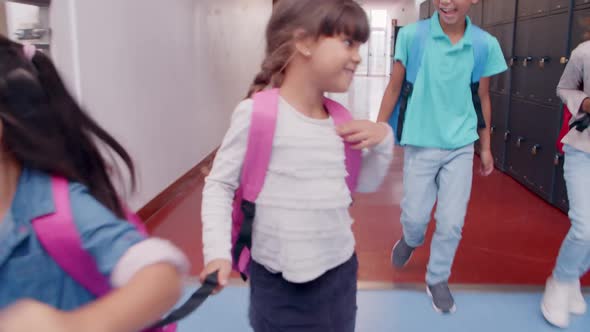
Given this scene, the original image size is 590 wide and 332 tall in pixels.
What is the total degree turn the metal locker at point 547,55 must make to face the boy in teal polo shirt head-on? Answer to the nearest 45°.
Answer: approximately 45° to its left

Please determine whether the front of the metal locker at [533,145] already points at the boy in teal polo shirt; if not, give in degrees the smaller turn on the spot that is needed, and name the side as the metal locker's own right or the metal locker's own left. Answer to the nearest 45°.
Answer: approximately 45° to the metal locker's own left

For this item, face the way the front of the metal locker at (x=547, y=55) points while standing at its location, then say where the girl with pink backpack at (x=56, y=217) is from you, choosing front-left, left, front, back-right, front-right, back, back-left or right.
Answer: front-left

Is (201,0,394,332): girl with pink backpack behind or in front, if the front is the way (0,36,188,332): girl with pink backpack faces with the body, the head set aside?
behind

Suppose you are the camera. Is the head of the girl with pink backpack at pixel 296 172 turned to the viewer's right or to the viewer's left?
to the viewer's right

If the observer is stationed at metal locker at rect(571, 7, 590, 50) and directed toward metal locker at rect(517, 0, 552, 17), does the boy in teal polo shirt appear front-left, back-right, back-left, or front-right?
back-left

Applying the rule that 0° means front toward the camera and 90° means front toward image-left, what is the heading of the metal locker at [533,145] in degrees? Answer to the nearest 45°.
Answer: approximately 45°

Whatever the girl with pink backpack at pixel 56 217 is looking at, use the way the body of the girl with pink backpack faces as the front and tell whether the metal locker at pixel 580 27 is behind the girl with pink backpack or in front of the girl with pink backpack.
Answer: behind

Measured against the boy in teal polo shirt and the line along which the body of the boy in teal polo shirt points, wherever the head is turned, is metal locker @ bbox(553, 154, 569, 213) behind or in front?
behind

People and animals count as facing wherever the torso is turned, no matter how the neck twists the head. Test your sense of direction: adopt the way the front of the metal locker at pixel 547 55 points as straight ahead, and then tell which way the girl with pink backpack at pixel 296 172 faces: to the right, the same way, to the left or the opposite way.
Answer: to the left
